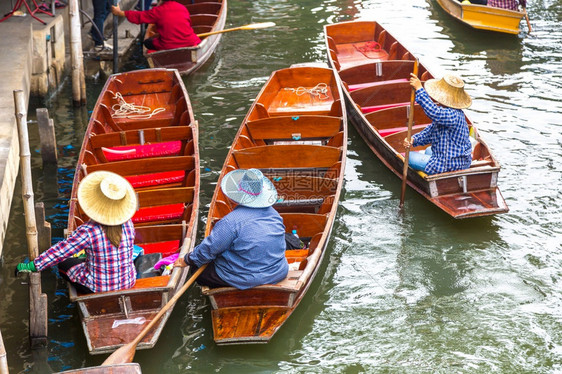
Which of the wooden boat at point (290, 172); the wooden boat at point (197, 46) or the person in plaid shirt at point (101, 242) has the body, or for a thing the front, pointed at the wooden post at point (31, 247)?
the person in plaid shirt

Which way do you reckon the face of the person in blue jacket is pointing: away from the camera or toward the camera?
away from the camera

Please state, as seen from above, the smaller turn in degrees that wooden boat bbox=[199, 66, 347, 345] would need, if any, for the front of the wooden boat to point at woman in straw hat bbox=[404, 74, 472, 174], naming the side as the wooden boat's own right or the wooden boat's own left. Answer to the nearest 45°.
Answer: approximately 90° to the wooden boat's own right

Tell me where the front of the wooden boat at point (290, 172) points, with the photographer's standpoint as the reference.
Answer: facing away from the viewer

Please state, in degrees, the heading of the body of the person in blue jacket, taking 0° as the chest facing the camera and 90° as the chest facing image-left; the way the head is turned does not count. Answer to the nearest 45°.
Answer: approximately 135°

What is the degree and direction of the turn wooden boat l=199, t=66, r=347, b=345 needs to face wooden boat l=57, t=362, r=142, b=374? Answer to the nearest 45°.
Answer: approximately 180°

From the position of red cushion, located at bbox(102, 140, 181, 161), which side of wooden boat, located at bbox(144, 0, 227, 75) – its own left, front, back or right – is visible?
back

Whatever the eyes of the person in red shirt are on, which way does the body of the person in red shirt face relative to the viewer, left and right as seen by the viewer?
facing away from the viewer and to the left of the viewer

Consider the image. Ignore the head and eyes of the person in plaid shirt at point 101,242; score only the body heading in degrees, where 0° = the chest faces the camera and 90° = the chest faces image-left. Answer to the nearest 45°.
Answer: approximately 135°

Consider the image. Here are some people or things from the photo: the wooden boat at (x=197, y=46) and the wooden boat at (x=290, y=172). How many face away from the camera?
2

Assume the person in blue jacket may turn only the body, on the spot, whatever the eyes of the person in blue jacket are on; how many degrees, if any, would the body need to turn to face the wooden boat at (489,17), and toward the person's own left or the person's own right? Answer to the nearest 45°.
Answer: approximately 90° to the person's own right

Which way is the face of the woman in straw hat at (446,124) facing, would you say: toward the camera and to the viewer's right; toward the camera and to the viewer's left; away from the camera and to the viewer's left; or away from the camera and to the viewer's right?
away from the camera and to the viewer's left
